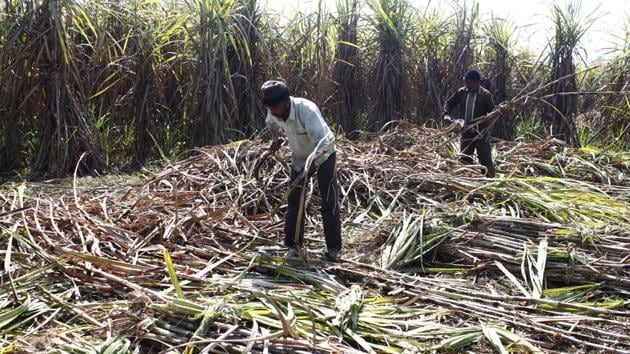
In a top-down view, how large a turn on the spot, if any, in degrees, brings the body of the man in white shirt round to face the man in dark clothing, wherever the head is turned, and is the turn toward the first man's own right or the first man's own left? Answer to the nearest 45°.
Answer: approximately 180°

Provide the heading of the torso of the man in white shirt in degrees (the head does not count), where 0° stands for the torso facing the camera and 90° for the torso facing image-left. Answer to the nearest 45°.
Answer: approximately 45°

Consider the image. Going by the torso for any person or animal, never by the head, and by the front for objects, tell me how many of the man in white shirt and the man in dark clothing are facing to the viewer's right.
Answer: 0

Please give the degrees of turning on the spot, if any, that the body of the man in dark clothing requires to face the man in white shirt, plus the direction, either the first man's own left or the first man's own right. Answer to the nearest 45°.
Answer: approximately 45° to the first man's own right
